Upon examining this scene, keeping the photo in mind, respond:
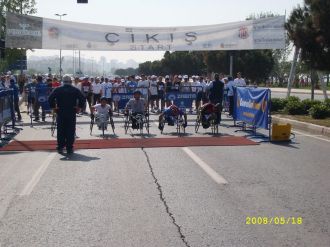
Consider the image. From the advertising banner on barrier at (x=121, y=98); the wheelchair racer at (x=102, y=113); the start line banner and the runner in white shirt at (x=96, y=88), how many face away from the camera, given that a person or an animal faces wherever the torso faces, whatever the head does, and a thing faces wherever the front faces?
0

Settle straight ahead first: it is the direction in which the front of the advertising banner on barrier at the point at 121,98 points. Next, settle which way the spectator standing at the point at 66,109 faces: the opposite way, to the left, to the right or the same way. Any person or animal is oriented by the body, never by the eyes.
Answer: the opposite way

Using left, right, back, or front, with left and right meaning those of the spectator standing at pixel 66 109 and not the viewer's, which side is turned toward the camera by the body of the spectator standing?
back

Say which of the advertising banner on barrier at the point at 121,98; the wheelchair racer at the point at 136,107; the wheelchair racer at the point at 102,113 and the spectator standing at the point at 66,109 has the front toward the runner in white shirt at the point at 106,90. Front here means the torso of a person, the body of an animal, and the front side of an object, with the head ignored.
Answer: the spectator standing

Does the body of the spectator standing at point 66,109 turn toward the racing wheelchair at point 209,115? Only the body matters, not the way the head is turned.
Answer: no

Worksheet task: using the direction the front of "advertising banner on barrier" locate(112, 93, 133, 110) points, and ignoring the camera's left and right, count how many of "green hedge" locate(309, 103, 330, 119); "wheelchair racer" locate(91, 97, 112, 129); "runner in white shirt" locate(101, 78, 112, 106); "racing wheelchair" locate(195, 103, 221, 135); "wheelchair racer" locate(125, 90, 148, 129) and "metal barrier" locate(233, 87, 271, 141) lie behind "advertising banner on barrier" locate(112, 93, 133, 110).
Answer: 1

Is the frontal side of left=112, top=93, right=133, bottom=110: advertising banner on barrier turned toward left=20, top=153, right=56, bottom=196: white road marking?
yes

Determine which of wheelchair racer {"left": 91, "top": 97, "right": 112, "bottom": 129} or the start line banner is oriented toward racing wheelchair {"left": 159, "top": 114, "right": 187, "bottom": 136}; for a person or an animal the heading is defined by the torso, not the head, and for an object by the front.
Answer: the start line banner

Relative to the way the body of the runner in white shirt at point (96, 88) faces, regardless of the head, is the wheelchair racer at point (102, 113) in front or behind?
in front

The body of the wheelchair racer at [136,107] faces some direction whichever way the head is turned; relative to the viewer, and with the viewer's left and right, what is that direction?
facing the viewer

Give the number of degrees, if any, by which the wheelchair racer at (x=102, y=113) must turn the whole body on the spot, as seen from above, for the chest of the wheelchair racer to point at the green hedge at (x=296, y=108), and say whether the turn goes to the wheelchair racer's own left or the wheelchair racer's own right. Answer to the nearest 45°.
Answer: approximately 135° to the wheelchair racer's own left

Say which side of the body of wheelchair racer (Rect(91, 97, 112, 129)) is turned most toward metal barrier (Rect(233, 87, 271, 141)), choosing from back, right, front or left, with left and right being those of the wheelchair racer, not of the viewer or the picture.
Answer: left

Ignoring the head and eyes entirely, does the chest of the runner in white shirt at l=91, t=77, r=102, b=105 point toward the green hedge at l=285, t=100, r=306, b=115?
no

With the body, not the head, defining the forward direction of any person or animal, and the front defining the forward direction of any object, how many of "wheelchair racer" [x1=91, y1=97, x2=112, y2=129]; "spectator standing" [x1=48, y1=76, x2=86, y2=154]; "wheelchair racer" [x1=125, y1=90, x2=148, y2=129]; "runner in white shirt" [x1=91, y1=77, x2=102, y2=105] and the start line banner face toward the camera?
4

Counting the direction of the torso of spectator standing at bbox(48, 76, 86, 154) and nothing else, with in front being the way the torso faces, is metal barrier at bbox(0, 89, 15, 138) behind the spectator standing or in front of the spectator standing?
in front

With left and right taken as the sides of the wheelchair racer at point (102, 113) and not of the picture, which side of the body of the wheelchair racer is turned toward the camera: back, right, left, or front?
front
